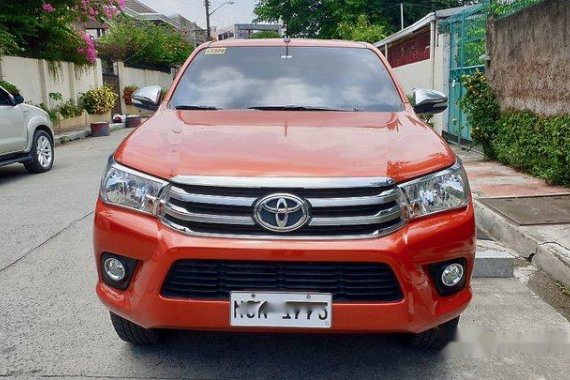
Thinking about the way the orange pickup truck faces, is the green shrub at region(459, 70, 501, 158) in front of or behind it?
behind

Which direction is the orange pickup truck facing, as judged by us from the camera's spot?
facing the viewer

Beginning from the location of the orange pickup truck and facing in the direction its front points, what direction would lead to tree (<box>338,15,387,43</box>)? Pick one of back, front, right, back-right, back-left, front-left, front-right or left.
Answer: back

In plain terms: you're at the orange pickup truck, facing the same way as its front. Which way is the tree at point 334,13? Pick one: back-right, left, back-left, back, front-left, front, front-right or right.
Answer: back

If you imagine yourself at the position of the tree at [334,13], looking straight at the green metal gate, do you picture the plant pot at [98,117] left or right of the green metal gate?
right
